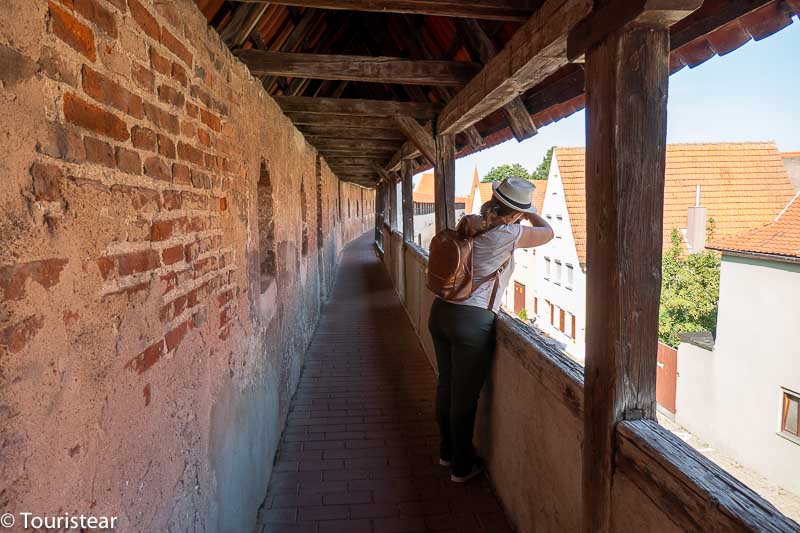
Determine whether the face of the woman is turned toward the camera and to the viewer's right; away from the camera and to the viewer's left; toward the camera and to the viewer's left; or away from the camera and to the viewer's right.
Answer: away from the camera and to the viewer's right

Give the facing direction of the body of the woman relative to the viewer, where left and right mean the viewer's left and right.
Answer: facing away from the viewer and to the right of the viewer

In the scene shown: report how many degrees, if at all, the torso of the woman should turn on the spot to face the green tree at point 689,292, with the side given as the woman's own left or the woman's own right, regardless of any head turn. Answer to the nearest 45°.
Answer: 0° — they already face it

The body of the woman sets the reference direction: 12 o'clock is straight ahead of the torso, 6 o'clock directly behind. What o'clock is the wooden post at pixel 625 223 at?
The wooden post is roughly at 4 o'clock from the woman.
